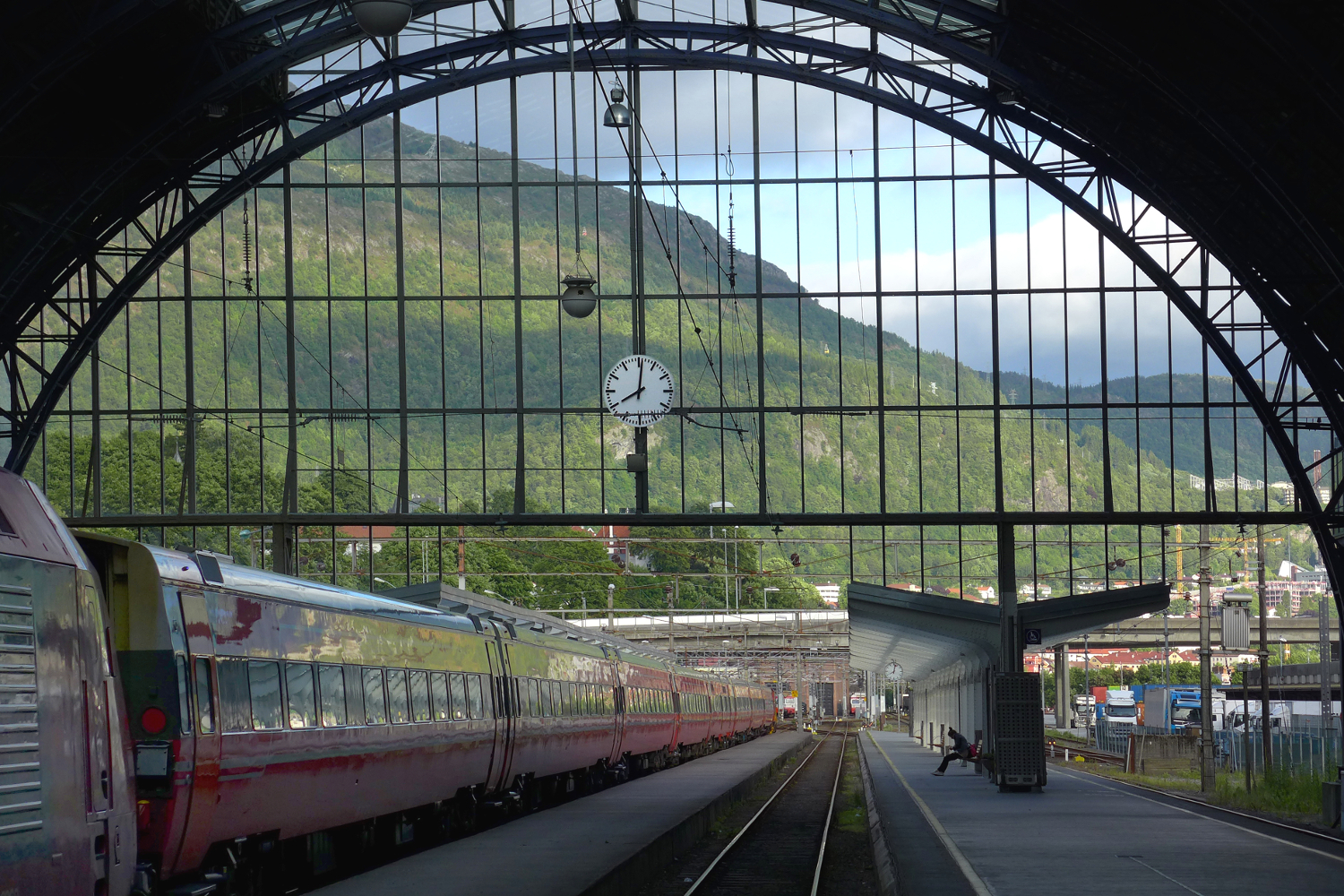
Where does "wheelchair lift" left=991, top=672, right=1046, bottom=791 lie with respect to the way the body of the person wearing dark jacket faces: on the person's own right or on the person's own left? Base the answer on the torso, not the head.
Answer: on the person's own left

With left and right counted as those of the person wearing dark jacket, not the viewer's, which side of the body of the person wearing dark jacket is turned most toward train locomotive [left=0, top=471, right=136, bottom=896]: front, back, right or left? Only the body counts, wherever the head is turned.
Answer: left

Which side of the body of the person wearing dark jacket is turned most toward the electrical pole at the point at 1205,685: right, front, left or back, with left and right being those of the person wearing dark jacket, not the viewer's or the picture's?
back

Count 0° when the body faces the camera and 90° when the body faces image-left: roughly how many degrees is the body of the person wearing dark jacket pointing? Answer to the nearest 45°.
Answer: approximately 90°
